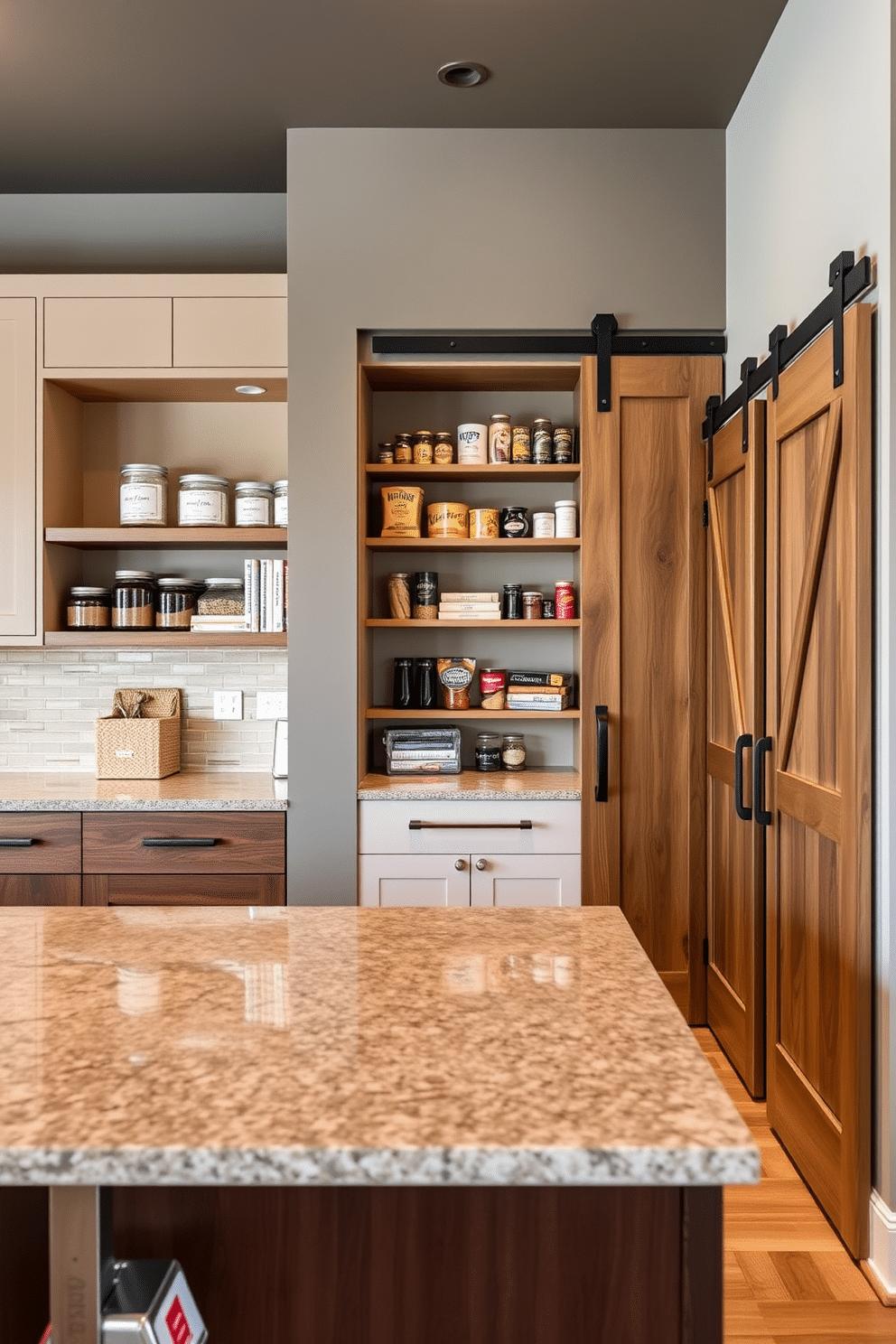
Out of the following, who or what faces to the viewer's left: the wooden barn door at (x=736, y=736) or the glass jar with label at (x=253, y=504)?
the wooden barn door

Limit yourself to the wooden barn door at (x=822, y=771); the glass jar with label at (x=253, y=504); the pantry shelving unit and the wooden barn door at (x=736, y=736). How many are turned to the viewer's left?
2

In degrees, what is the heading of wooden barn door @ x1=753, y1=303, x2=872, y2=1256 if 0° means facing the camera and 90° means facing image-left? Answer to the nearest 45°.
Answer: approximately 90°

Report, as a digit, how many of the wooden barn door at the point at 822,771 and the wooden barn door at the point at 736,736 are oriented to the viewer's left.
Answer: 2

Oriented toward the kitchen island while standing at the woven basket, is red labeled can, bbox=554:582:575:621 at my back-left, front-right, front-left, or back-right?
front-left

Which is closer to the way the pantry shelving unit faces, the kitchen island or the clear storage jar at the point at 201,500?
the kitchen island

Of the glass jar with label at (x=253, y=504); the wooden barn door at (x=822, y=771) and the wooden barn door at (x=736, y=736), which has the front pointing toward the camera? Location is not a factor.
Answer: the glass jar with label

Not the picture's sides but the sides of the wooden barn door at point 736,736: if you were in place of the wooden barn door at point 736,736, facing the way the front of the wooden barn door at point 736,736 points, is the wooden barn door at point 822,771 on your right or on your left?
on your left

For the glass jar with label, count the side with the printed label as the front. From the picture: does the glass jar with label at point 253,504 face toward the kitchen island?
yes

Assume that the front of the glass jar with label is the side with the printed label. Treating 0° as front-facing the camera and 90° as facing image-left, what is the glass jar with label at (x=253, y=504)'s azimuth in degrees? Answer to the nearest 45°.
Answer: approximately 0°

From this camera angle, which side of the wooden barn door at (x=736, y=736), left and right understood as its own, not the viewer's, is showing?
left

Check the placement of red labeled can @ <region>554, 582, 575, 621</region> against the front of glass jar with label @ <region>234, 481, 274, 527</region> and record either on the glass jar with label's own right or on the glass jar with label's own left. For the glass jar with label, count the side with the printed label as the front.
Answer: on the glass jar with label's own left

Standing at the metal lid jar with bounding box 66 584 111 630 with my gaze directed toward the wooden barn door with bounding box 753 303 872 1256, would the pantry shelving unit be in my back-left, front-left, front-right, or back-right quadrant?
front-left
